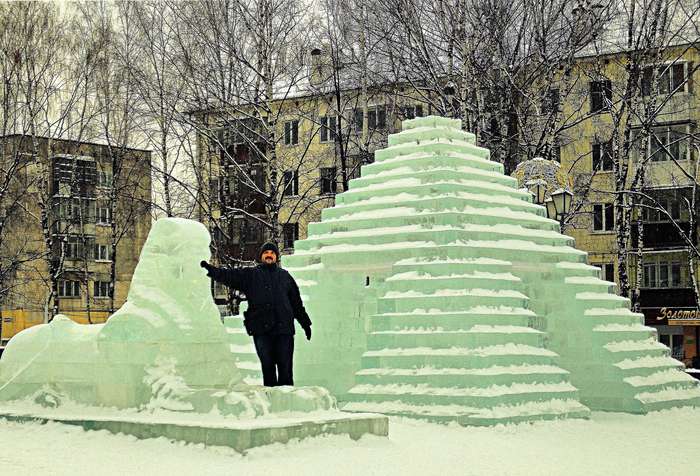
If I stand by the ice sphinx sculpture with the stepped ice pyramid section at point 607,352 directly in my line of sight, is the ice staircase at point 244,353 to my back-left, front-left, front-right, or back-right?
front-left

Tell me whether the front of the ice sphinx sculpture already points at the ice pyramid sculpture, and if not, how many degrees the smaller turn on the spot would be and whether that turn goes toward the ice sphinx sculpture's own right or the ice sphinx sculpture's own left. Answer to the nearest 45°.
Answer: approximately 45° to the ice sphinx sculpture's own left

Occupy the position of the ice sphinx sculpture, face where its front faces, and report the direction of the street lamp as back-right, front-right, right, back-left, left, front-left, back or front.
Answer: front-left

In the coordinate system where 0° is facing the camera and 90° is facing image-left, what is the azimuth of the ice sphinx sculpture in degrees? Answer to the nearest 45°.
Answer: approximately 270°

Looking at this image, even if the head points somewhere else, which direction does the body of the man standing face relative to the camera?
toward the camera

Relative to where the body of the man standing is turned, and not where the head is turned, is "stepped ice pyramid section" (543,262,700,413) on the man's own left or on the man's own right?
on the man's own left

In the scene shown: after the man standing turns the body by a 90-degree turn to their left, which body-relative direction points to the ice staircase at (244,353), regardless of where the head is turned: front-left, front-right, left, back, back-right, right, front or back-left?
left

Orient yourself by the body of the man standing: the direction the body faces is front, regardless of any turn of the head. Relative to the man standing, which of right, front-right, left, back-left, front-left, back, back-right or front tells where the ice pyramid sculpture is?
back-left
